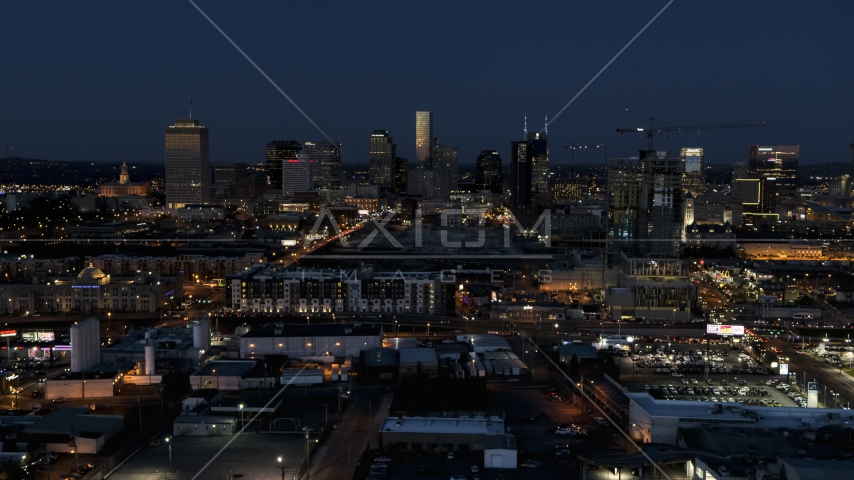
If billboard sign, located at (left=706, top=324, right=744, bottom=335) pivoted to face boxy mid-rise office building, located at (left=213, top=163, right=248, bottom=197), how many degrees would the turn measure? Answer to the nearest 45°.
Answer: approximately 135° to its right

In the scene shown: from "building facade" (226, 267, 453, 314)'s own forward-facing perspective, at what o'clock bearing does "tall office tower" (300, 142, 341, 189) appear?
The tall office tower is roughly at 6 o'clock from the building facade.

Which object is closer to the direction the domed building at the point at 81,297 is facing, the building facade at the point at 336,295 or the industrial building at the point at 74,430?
the industrial building

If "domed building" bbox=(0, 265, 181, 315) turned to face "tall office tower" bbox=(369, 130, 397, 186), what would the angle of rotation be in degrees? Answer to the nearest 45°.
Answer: approximately 135° to its left

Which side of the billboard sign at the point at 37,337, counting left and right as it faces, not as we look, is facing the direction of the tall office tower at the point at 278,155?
back

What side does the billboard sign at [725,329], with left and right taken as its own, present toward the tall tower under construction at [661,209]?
back

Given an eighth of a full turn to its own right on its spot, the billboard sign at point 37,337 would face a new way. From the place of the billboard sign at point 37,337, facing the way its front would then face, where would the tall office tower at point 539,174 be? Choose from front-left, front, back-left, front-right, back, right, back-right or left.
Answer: back

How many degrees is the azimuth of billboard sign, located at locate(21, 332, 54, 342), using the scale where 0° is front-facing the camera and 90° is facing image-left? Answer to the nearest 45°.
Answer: approximately 0°

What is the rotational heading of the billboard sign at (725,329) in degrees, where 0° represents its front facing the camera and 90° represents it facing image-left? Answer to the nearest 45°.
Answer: approximately 0°
